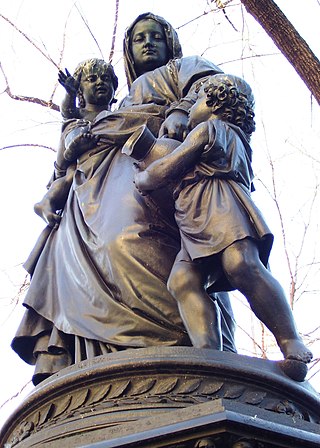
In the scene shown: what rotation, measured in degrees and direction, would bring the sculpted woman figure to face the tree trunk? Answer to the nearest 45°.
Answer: approximately 135° to its left

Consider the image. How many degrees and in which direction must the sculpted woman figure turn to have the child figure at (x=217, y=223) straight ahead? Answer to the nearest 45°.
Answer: approximately 45° to its left

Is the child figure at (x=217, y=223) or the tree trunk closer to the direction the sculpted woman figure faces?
the child figure

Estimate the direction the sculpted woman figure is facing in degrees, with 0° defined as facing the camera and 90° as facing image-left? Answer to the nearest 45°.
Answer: approximately 0°
